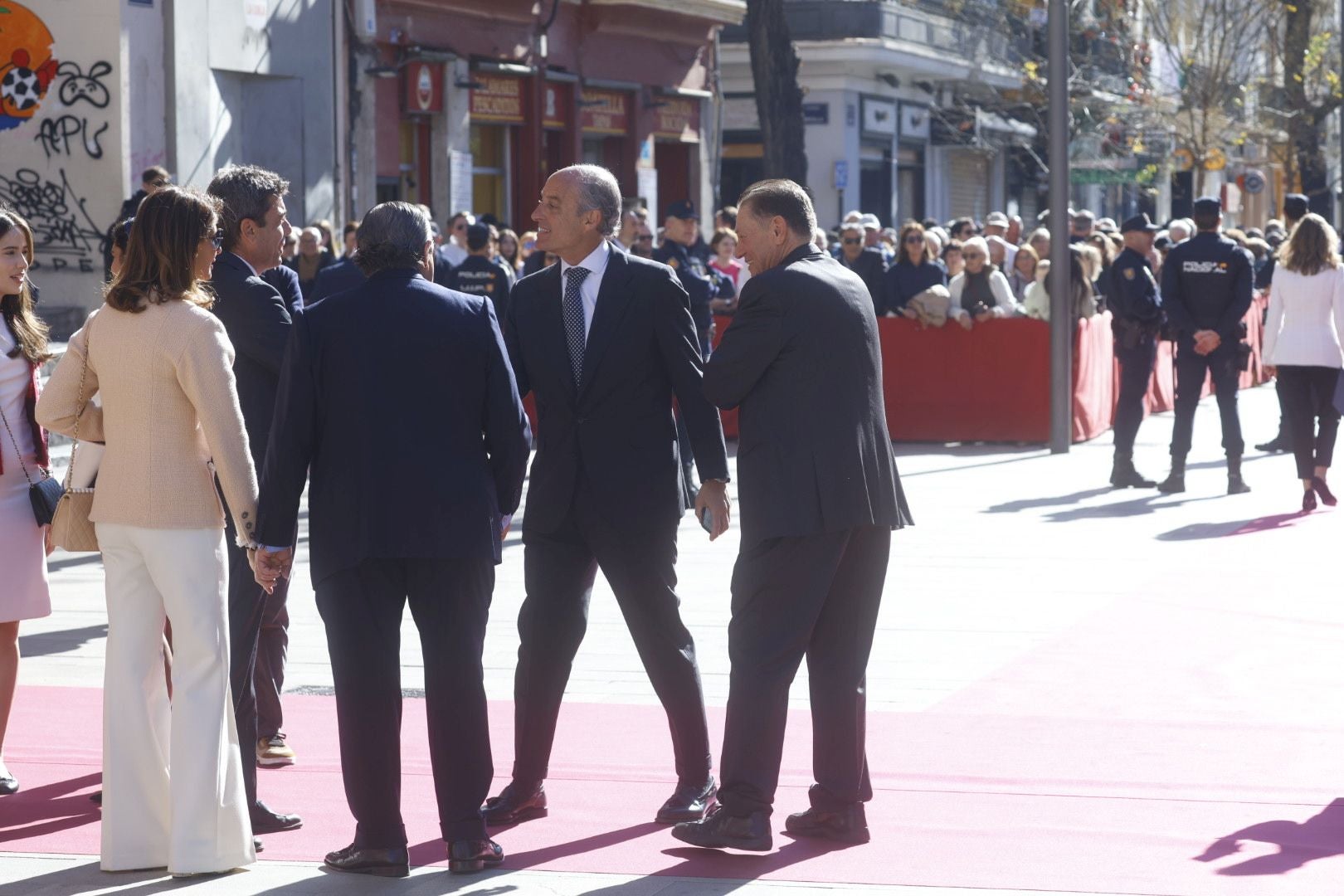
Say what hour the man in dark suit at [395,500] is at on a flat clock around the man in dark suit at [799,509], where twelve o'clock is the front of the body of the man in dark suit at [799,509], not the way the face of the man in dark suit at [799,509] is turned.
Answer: the man in dark suit at [395,500] is roughly at 10 o'clock from the man in dark suit at [799,509].

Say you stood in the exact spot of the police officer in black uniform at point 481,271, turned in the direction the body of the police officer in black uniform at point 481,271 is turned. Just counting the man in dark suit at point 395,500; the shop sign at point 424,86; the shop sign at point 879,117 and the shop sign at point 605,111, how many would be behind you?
1

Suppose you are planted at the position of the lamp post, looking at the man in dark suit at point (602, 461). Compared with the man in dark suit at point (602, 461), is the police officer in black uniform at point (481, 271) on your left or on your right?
right

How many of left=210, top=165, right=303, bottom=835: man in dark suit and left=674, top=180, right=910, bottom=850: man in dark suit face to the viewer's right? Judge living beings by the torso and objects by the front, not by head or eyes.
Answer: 1

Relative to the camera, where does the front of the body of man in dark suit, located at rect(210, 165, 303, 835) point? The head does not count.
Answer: to the viewer's right

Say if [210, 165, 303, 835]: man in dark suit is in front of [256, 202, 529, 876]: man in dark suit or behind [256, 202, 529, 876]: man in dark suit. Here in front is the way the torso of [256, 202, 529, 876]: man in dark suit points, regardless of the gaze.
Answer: in front

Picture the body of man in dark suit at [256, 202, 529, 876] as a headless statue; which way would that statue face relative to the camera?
away from the camera

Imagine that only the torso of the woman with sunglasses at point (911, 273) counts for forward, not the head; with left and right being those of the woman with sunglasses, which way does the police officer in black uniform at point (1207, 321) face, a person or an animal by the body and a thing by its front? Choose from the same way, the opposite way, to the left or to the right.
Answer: the opposite way

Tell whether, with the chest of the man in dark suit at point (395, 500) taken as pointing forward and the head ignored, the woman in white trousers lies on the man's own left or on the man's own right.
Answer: on the man's own left

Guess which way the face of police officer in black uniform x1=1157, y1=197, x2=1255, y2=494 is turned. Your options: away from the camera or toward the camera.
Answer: away from the camera

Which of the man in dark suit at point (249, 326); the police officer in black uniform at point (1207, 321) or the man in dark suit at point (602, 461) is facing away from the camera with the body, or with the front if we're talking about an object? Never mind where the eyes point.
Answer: the police officer in black uniform

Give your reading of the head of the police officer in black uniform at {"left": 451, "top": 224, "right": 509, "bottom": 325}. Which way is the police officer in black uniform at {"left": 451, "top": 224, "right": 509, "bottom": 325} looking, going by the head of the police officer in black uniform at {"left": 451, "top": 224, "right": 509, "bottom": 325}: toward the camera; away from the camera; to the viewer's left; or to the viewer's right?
away from the camera

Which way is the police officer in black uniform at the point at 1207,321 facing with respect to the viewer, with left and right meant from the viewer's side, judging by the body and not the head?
facing away from the viewer
